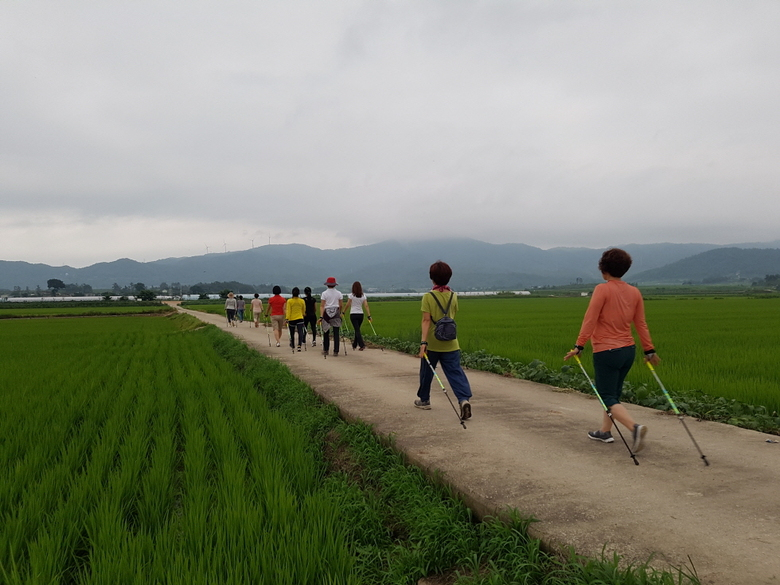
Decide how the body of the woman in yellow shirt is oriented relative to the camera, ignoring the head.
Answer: away from the camera

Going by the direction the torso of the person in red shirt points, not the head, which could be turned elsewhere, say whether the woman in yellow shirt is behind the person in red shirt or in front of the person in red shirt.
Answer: behind

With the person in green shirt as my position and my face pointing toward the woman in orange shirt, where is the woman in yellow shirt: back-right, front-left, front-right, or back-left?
back-left

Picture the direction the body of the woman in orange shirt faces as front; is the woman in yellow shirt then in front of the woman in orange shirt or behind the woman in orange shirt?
in front

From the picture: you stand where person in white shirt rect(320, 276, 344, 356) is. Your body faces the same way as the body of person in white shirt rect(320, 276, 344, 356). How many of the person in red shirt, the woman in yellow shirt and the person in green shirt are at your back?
1

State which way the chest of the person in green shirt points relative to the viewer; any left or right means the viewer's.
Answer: facing away from the viewer and to the left of the viewer

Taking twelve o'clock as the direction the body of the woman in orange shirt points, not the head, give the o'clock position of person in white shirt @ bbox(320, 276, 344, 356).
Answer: The person in white shirt is roughly at 12 o'clock from the woman in orange shirt.

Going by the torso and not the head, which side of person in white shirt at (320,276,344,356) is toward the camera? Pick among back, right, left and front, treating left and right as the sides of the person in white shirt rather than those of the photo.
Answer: back

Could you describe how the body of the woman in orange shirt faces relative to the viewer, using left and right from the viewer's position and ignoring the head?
facing away from the viewer and to the left of the viewer

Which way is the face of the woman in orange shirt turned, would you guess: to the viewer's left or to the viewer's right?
to the viewer's left

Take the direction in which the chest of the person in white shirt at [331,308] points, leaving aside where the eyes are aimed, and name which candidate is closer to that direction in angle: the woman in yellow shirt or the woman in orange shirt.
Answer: the woman in yellow shirt

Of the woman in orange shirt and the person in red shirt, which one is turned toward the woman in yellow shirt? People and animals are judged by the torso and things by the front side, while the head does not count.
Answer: the woman in orange shirt

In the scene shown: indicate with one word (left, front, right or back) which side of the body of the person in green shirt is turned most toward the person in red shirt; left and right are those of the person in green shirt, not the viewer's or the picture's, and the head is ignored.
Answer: front

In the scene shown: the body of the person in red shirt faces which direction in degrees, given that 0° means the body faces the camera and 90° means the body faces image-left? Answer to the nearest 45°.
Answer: approximately 180°

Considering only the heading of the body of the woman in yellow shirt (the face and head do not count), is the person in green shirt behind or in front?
behind
